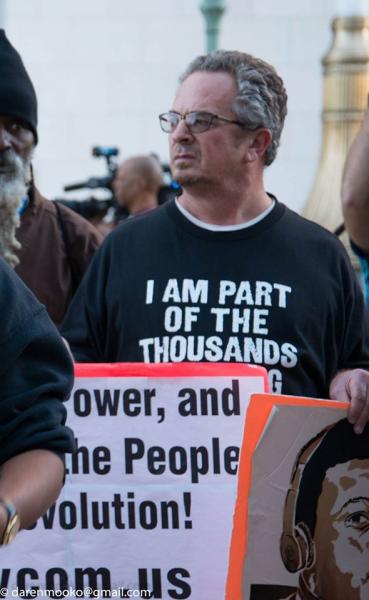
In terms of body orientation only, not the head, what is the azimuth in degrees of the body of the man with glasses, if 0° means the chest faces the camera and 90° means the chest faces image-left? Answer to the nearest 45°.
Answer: approximately 0°
